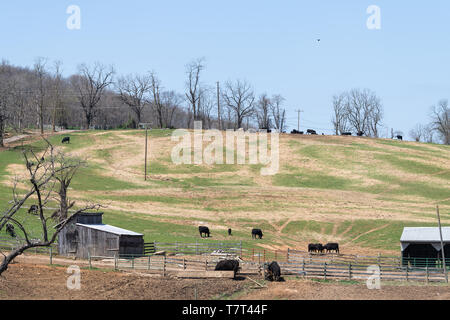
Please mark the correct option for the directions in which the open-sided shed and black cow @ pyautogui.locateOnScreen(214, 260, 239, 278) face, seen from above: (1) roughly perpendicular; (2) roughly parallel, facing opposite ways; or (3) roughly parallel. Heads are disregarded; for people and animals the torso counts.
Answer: roughly perpendicular

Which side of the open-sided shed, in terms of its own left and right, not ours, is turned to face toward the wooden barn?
right

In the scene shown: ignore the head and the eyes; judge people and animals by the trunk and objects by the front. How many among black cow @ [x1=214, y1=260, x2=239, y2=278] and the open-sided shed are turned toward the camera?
1

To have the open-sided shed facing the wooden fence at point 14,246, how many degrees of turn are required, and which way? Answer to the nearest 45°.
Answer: approximately 90° to its right

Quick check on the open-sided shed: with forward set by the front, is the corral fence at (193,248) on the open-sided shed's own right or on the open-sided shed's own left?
on the open-sided shed's own right

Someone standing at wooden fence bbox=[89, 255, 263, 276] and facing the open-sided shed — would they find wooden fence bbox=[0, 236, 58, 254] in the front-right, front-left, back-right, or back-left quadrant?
back-left
